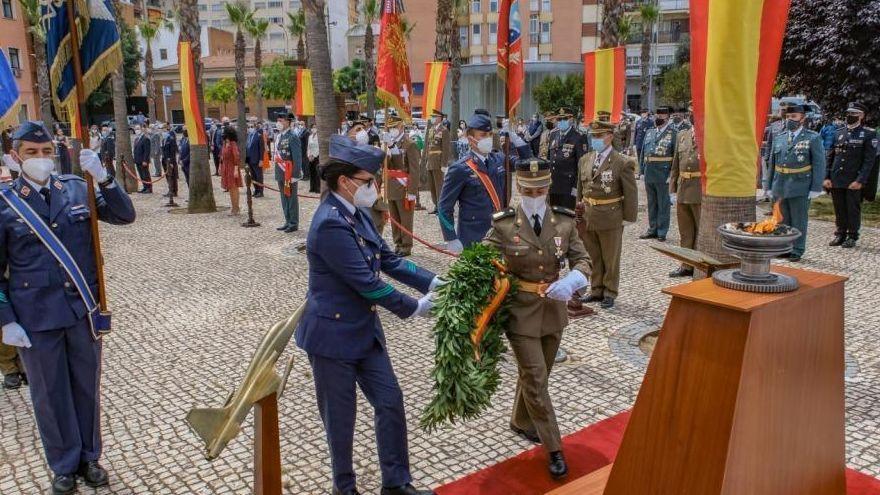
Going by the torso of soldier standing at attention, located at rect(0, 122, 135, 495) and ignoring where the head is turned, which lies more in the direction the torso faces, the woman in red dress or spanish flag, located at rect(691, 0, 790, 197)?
the spanish flag

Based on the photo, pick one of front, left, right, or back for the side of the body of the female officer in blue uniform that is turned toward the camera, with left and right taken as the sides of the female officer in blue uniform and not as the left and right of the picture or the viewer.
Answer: right

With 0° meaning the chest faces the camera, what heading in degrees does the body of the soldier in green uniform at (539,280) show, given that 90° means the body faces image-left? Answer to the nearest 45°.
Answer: approximately 0°

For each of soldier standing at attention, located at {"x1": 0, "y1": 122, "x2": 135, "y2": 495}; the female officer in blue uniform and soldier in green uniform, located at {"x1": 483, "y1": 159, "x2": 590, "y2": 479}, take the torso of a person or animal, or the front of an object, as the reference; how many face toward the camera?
2

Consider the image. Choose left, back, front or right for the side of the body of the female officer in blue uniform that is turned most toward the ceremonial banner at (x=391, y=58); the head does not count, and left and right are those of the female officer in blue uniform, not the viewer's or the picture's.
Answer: left

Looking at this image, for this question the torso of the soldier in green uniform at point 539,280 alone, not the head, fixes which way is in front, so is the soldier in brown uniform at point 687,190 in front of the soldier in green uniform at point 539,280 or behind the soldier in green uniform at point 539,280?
behind

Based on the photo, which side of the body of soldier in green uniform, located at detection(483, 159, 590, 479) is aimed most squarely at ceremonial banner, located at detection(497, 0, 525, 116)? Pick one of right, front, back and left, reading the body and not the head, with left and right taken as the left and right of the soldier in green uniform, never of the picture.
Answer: back

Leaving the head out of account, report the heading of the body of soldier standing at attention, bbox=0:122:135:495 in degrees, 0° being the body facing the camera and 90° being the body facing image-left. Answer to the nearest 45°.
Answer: approximately 0°

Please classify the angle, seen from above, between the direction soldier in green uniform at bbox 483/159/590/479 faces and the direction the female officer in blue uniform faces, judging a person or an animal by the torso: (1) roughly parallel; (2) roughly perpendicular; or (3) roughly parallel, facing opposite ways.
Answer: roughly perpendicular

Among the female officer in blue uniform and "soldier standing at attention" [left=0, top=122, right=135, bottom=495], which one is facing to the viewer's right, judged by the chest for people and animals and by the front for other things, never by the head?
the female officer in blue uniform

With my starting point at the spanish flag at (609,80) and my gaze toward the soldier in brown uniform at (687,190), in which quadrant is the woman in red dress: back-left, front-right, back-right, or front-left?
front-right

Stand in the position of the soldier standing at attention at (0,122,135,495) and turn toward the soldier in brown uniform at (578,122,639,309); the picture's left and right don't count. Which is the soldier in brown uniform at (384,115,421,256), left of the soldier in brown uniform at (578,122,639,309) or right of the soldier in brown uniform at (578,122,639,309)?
left
